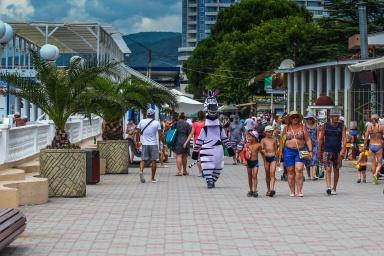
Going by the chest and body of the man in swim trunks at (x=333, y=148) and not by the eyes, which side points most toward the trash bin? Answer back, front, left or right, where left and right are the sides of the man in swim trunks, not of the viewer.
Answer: right

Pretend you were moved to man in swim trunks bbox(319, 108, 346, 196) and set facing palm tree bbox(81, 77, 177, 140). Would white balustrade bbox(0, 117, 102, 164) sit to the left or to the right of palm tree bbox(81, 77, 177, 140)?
left

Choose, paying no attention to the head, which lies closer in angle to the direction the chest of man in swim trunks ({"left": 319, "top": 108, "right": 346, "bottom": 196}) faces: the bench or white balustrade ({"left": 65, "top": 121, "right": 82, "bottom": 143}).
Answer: the bench

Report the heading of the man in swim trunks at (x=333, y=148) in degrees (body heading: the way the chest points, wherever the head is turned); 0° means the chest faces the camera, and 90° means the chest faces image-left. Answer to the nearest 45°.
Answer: approximately 0°

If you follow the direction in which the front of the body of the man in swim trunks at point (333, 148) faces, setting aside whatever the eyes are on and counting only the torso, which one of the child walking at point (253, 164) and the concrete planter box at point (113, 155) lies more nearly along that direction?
the child walking
